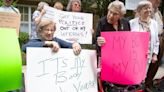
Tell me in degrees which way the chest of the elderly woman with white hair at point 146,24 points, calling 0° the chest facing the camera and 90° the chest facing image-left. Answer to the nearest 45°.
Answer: approximately 315°

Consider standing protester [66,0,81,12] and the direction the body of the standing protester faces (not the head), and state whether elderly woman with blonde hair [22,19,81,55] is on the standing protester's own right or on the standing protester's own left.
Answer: on the standing protester's own right

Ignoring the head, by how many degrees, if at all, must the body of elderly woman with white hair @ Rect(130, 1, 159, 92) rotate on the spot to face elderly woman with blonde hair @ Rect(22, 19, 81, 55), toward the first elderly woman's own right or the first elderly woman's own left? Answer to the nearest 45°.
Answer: approximately 90° to the first elderly woman's own right

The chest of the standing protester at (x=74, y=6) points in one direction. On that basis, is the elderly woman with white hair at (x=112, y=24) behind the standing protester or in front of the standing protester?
in front

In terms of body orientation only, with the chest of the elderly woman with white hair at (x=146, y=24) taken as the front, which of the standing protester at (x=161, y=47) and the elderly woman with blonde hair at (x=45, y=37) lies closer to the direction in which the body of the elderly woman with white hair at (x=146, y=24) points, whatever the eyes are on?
the elderly woman with blonde hair

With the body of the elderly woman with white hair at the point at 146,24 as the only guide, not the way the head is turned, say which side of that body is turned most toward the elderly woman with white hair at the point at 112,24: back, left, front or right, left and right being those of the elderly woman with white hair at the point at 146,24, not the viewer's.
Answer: right

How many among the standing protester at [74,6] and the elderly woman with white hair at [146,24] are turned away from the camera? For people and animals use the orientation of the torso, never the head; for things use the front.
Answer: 0

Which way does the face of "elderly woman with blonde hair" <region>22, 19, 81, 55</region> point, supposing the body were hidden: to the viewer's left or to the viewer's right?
to the viewer's right

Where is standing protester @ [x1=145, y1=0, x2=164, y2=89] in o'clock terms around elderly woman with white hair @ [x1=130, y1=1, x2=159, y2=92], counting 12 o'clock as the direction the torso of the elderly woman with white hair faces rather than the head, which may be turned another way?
The standing protester is roughly at 8 o'clock from the elderly woman with white hair.

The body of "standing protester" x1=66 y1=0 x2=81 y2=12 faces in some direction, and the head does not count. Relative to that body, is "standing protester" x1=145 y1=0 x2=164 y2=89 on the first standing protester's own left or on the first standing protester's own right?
on the first standing protester's own left

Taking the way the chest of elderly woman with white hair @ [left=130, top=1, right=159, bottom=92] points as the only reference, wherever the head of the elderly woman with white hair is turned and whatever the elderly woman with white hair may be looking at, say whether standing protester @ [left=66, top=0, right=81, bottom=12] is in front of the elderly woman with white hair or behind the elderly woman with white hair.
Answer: behind
